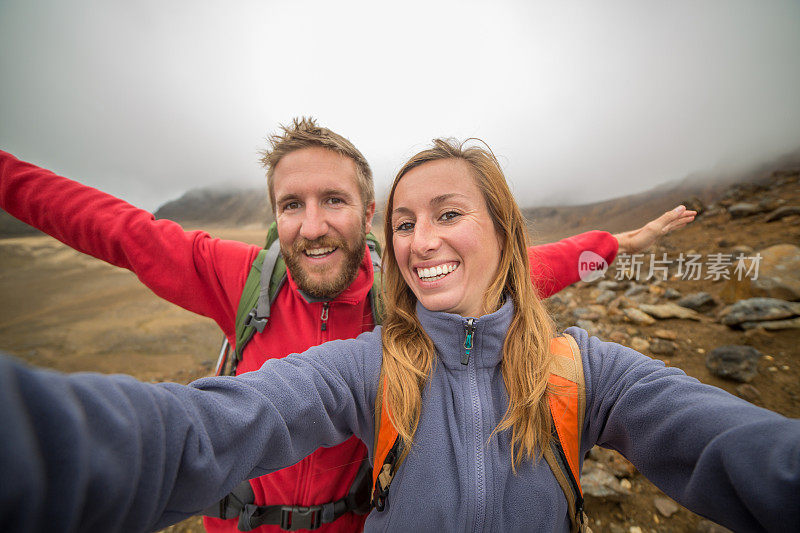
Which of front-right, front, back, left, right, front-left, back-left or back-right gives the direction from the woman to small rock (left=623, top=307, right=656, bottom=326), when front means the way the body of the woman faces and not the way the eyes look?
back-left

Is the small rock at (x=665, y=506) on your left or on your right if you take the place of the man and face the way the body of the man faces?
on your left

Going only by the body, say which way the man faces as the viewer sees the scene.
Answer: toward the camera

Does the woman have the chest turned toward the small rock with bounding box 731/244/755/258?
no

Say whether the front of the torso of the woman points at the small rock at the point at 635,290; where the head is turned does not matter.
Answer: no

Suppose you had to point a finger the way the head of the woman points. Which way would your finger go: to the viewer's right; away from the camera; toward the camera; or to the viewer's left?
toward the camera

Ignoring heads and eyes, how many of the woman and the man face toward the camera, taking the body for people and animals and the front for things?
2

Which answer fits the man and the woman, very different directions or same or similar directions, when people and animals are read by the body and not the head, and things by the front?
same or similar directions

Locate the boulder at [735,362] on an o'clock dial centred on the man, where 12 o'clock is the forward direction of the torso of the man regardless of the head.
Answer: The boulder is roughly at 9 o'clock from the man.

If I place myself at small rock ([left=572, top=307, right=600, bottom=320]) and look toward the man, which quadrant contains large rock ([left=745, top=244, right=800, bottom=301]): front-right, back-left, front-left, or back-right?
back-left

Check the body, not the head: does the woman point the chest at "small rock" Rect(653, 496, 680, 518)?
no

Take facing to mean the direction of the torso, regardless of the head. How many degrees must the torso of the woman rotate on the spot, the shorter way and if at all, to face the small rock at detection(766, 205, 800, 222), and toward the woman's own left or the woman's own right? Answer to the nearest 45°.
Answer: approximately 135° to the woman's own left

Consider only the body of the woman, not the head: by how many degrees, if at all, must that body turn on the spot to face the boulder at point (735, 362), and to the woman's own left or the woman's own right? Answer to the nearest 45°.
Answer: approximately 135° to the woman's own left

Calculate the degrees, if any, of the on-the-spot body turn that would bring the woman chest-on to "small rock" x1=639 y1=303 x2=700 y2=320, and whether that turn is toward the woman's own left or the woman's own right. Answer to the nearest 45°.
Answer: approximately 135° to the woman's own left

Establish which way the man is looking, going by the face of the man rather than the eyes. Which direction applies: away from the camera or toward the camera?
toward the camera

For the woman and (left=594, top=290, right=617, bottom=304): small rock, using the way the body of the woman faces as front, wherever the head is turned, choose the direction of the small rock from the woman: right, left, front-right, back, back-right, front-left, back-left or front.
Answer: back-left

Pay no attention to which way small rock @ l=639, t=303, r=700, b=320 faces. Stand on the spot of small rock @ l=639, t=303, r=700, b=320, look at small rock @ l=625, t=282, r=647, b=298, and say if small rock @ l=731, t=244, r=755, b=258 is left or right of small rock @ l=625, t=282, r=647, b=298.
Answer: right

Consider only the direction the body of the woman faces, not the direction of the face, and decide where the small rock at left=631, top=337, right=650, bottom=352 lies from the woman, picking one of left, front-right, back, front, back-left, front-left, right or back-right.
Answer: back-left
